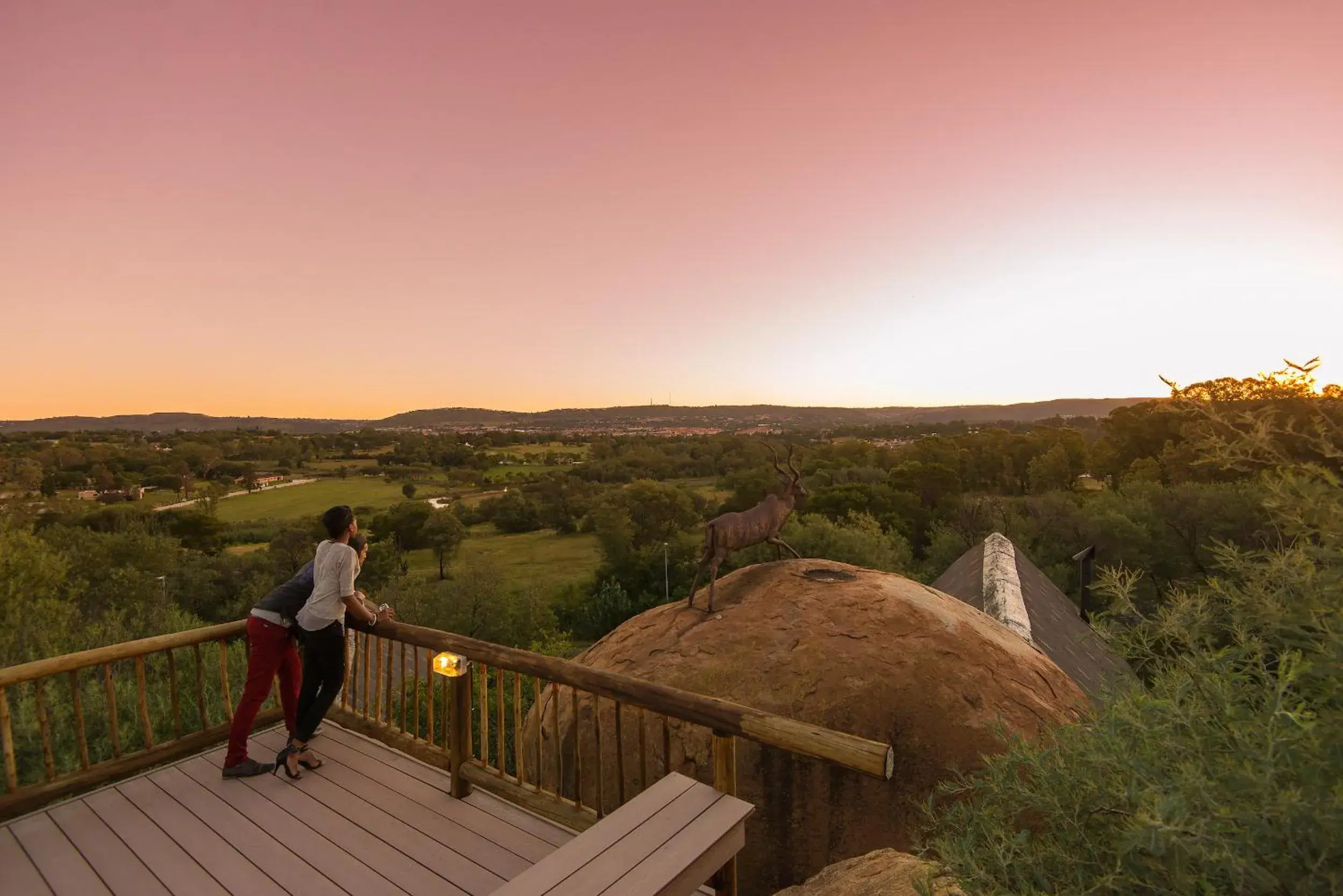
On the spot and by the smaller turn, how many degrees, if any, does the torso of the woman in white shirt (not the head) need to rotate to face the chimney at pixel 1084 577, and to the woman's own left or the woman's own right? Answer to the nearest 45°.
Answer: approximately 45° to the woman's own right

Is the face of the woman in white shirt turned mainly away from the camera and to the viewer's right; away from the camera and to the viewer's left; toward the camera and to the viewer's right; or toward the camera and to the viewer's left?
away from the camera and to the viewer's right

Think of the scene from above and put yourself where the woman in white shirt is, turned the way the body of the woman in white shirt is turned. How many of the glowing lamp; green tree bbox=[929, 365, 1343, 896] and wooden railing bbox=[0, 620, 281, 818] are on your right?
2

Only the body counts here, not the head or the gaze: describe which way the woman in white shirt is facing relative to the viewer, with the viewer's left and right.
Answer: facing away from the viewer and to the right of the viewer

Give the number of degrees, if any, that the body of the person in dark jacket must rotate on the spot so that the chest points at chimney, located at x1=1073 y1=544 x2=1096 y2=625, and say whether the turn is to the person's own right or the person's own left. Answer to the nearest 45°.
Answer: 0° — they already face it

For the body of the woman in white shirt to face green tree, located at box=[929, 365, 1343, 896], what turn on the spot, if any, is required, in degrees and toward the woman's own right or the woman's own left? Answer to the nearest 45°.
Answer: approximately 90° to the woman's own right

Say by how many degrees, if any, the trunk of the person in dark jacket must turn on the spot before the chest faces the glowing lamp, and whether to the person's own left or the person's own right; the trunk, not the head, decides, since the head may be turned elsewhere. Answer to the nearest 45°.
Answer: approximately 45° to the person's own right

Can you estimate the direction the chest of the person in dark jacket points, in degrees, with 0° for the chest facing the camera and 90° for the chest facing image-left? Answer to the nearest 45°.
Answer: approximately 270°
